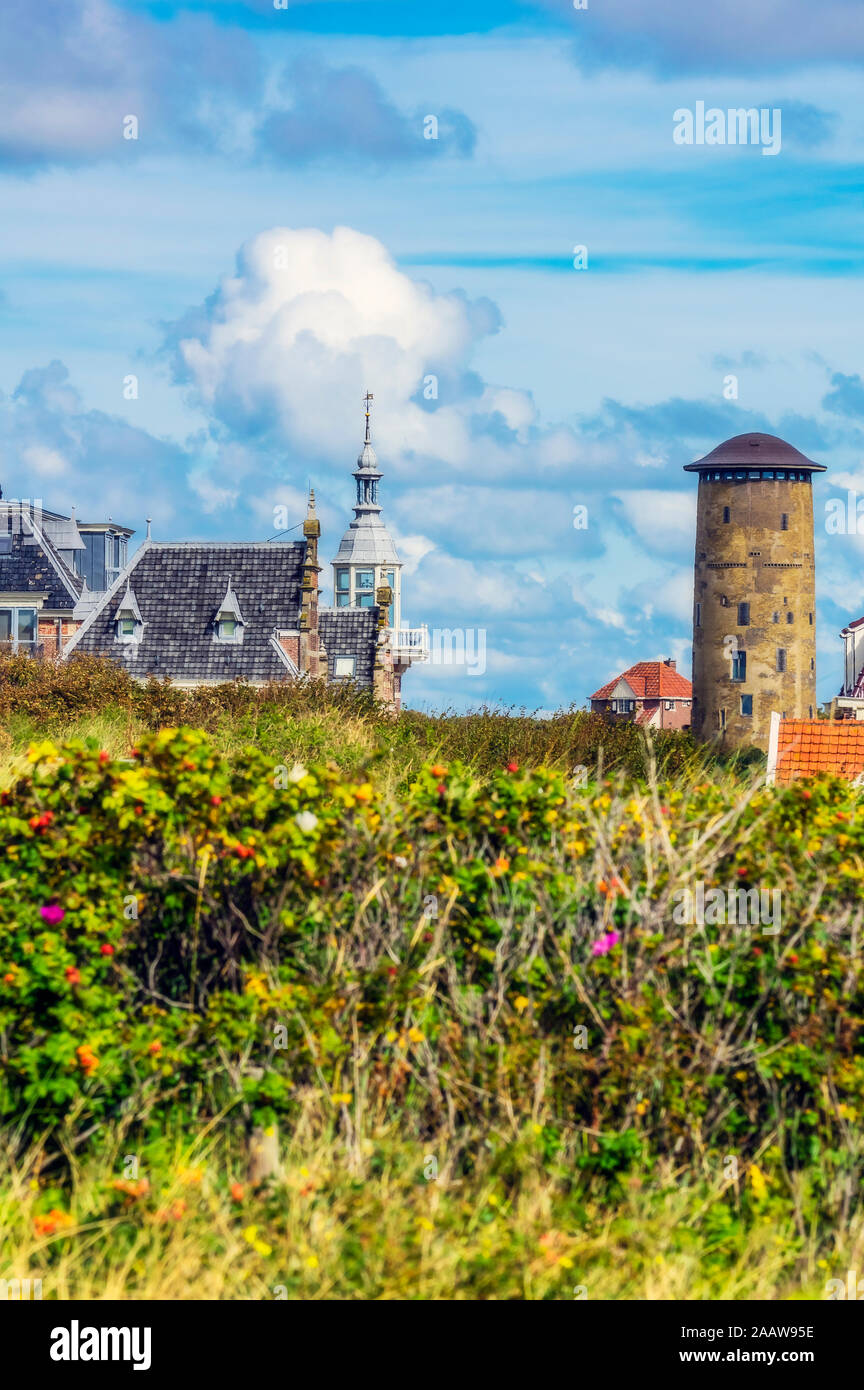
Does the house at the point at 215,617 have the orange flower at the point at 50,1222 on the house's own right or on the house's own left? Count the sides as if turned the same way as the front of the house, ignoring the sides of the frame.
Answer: on the house's own right

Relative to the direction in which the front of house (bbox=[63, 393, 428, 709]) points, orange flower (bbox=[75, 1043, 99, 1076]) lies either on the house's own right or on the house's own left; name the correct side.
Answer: on the house's own right
